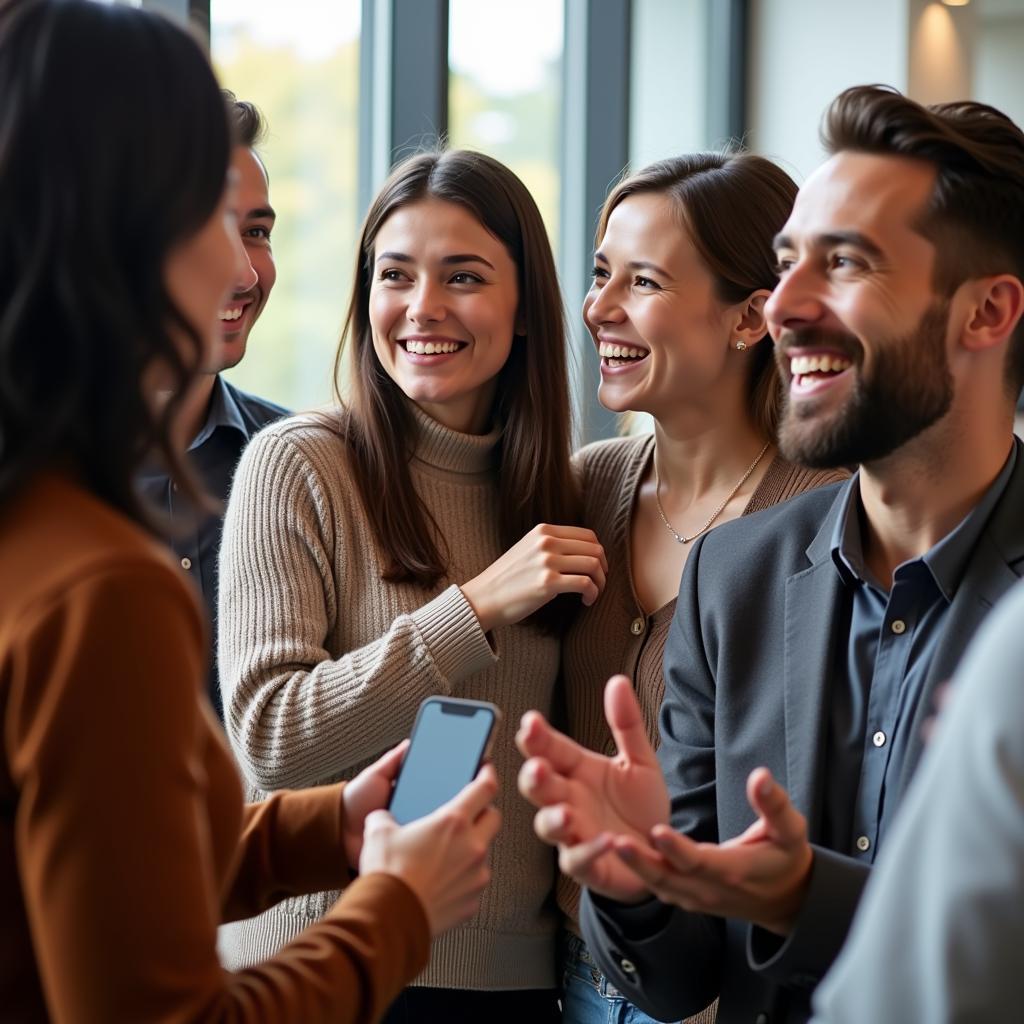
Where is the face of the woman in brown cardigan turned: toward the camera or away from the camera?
toward the camera

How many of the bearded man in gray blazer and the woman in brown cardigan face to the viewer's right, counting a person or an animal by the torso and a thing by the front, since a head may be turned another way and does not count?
0

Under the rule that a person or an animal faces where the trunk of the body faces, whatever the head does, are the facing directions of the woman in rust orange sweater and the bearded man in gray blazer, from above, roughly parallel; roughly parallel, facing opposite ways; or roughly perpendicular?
roughly parallel, facing opposite ways

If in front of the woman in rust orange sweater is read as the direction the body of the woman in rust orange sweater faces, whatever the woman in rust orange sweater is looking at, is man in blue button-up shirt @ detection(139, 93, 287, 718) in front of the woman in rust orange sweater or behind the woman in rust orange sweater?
in front

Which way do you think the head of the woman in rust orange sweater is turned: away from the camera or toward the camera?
away from the camera

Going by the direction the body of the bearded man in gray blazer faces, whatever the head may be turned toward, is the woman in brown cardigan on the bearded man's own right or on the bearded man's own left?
on the bearded man's own right

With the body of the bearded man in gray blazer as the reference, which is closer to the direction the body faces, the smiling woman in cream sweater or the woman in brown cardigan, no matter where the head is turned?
the smiling woman in cream sweater

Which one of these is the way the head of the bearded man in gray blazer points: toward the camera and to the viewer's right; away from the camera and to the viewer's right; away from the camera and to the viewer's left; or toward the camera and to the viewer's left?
toward the camera and to the viewer's left

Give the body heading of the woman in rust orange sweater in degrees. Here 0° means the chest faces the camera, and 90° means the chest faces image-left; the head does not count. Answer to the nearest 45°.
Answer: approximately 225°

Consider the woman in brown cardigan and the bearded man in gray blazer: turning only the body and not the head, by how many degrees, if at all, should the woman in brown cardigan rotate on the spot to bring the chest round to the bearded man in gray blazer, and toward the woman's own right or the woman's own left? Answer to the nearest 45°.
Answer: approximately 45° to the woman's own left

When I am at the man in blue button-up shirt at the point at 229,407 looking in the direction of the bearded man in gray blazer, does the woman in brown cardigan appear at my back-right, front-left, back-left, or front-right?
front-left

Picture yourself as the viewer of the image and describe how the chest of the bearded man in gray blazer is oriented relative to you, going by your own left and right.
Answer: facing the viewer and to the left of the viewer

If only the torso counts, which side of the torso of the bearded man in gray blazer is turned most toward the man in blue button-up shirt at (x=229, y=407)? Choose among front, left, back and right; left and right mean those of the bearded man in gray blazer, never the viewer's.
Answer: right

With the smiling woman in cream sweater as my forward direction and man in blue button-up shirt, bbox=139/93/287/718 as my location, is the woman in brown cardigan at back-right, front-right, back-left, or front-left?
front-left

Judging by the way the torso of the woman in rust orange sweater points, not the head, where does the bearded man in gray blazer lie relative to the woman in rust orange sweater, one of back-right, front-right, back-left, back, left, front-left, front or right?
front
